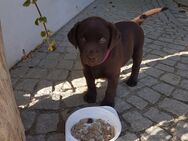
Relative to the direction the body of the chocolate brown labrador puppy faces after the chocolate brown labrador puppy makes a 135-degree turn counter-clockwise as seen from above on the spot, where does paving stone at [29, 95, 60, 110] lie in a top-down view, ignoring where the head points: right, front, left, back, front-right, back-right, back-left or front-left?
back

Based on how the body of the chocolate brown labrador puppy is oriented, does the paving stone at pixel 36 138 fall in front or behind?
in front

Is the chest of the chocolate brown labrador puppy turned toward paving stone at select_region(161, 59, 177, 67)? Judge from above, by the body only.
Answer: no

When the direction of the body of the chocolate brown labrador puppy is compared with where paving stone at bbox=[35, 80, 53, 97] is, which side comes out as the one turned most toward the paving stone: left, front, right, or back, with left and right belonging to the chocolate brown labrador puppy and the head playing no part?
right

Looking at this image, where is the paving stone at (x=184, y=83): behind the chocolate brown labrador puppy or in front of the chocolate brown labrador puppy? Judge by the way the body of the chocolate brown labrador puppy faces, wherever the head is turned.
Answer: behind

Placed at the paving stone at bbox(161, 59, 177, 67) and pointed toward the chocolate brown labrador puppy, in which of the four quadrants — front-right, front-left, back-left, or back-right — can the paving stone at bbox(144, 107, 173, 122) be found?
front-left

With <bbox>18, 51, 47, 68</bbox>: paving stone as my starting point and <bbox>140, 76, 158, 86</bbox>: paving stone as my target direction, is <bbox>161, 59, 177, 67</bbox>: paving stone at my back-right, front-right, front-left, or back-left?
front-left

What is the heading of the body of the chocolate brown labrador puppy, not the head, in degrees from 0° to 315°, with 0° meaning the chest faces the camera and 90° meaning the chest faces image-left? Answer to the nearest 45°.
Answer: approximately 45°

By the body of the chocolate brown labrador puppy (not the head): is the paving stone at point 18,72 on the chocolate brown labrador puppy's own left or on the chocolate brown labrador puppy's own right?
on the chocolate brown labrador puppy's own right

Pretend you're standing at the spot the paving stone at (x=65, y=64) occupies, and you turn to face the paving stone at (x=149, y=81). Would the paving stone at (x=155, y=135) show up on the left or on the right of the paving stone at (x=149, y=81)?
right

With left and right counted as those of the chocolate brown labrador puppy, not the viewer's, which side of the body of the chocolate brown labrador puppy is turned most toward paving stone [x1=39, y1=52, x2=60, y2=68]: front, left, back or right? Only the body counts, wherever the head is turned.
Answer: right

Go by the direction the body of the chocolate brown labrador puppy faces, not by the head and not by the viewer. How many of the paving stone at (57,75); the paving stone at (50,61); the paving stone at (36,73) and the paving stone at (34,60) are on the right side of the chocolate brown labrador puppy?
4

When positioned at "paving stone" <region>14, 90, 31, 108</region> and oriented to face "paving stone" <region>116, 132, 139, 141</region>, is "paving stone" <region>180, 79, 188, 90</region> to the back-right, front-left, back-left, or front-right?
front-left

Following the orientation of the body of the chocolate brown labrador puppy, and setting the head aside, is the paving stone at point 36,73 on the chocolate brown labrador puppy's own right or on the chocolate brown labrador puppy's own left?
on the chocolate brown labrador puppy's own right
